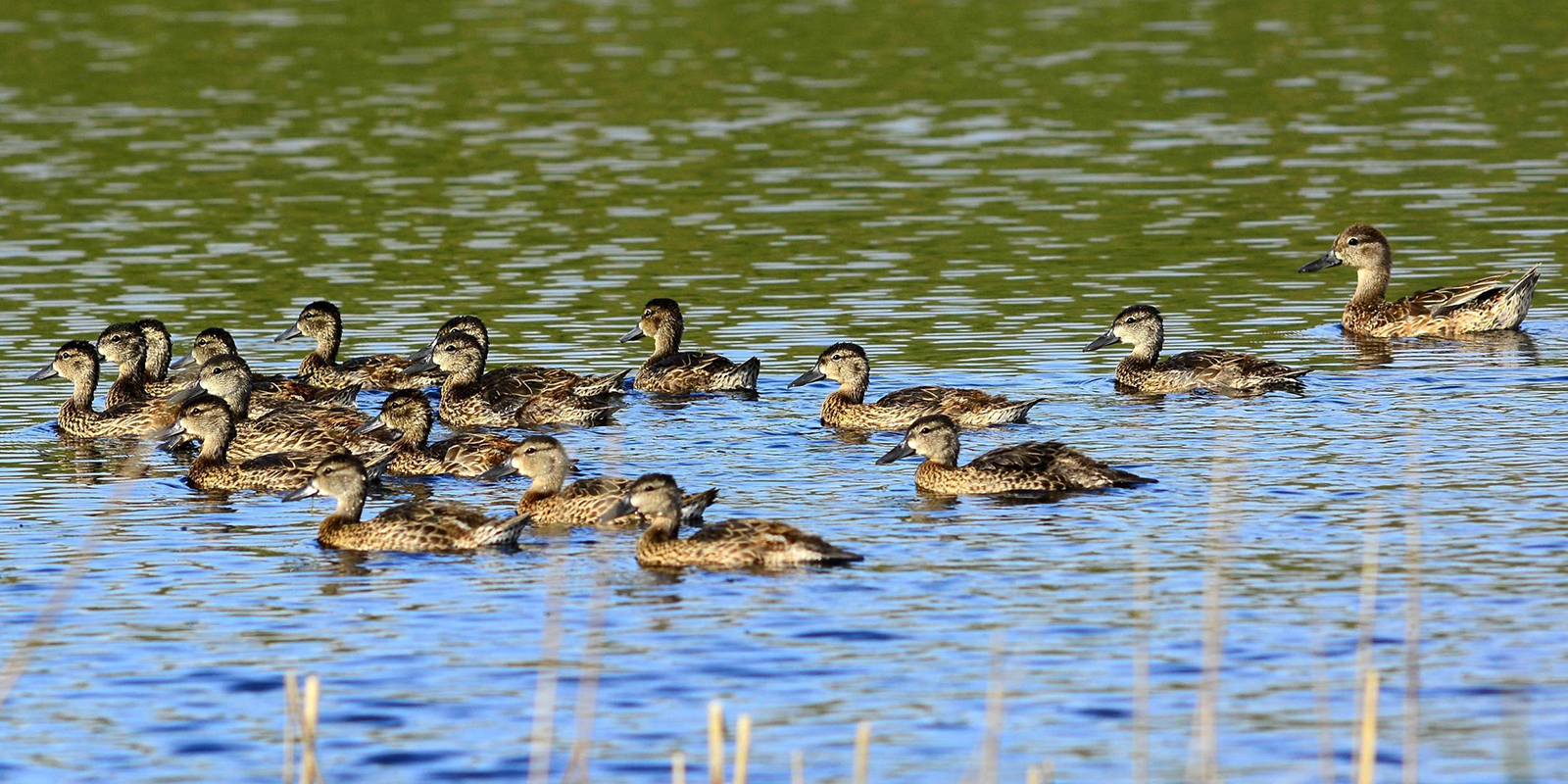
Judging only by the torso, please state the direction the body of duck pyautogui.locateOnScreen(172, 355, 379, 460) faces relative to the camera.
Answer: to the viewer's left

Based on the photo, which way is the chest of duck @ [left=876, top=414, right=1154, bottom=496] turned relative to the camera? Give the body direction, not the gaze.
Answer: to the viewer's left

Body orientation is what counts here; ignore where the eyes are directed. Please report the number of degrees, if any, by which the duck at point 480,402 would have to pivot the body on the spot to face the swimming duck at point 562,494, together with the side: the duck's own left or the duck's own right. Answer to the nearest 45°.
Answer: approximately 90° to the duck's own left

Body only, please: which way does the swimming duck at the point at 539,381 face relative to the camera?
to the viewer's left

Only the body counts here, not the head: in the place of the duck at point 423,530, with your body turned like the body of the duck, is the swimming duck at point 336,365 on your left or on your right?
on your right

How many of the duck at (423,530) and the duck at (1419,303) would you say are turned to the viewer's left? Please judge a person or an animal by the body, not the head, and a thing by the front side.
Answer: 2

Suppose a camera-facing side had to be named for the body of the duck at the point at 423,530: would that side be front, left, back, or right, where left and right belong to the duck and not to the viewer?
left

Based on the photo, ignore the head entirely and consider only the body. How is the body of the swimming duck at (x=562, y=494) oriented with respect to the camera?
to the viewer's left

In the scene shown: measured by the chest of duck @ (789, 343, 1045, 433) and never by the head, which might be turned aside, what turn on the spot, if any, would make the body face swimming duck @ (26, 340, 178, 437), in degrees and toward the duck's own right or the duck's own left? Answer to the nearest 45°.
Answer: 0° — it already faces it

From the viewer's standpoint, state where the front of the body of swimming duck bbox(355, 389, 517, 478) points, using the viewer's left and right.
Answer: facing to the left of the viewer

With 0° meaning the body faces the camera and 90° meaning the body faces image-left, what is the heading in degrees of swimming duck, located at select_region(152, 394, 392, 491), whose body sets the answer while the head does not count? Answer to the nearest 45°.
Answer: approximately 90°

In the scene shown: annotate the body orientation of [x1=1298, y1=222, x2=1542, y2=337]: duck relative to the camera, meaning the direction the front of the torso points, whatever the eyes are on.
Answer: to the viewer's left

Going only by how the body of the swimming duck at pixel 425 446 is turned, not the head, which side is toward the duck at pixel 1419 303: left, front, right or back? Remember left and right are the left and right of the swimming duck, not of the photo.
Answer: back

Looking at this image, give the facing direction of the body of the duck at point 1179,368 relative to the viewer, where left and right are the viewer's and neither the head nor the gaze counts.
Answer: facing to the left of the viewer
